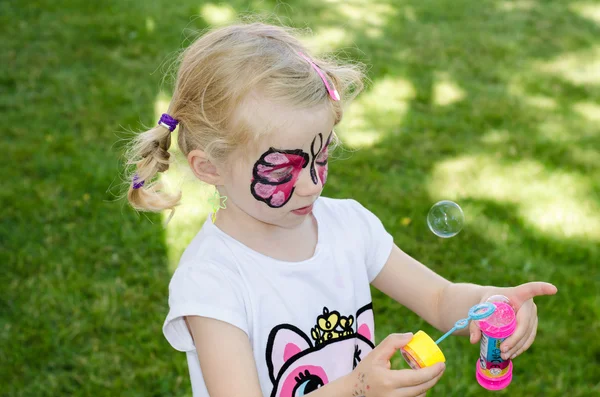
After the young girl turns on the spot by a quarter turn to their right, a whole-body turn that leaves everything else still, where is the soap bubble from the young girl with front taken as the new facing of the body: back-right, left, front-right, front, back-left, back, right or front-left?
back

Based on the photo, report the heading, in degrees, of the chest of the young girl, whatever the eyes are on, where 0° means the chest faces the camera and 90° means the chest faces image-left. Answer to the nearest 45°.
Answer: approximately 315°

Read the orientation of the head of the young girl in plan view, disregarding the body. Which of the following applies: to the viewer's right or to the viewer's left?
to the viewer's right
